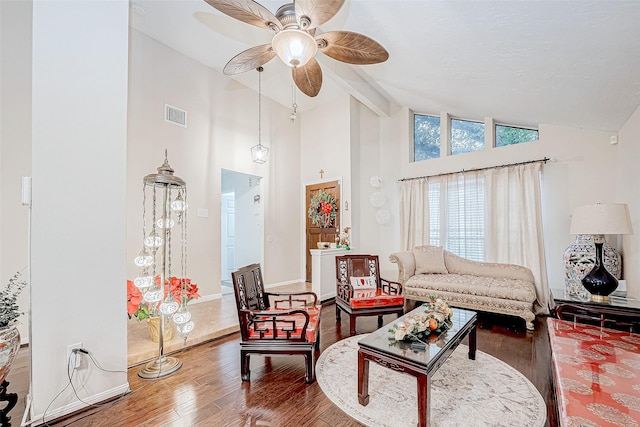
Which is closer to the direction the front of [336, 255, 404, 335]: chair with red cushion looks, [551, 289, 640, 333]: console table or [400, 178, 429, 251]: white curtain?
the console table

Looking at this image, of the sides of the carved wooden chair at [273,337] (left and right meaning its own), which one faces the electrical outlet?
back

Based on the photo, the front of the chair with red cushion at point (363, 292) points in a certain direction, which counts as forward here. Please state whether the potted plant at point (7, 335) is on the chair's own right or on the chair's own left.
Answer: on the chair's own right

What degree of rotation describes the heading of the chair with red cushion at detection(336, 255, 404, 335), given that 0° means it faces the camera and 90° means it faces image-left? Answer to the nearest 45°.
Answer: approximately 315°

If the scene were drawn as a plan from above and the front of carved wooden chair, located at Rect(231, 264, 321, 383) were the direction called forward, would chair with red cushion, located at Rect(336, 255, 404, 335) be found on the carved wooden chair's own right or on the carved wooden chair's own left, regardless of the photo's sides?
on the carved wooden chair's own left

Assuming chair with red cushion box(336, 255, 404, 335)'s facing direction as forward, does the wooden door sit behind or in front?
behind

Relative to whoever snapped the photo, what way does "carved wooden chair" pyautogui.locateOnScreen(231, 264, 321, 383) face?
facing to the right of the viewer

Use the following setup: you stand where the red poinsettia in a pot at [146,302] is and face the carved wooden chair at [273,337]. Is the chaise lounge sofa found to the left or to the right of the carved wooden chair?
left

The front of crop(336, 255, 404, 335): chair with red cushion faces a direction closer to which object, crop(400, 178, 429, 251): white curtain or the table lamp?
the table lamp

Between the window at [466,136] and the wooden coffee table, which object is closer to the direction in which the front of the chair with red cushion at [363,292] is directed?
the wooden coffee table
